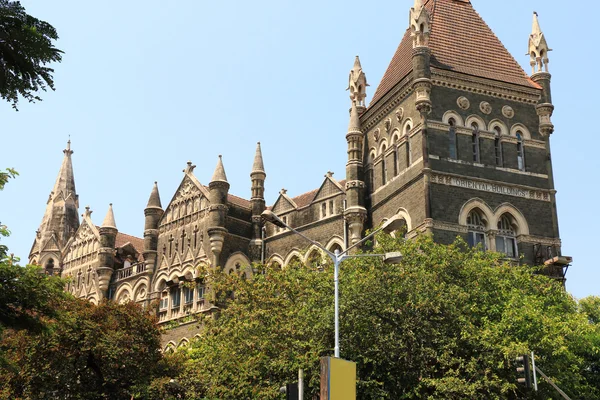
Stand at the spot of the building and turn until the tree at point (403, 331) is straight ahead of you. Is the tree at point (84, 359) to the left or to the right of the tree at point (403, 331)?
right

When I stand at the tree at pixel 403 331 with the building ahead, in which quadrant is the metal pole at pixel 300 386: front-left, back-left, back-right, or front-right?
back-left
